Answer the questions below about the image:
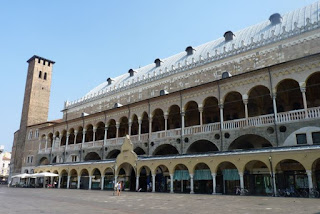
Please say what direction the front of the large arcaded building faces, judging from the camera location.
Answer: facing the viewer and to the left of the viewer

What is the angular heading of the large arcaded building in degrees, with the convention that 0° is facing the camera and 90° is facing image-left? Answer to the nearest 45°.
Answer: approximately 45°
